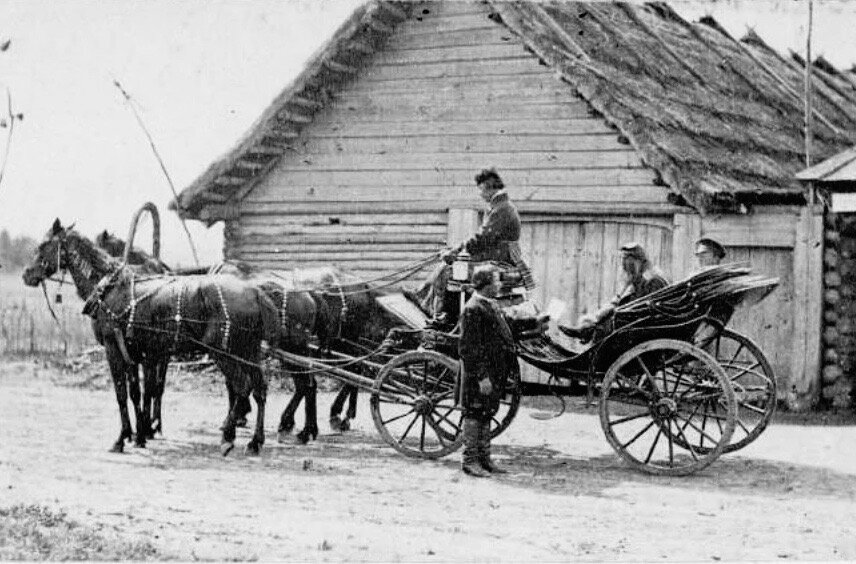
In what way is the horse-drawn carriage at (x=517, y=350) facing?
to the viewer's left

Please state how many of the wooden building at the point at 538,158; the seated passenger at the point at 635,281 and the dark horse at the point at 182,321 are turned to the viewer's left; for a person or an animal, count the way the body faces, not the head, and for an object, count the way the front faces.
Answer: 2

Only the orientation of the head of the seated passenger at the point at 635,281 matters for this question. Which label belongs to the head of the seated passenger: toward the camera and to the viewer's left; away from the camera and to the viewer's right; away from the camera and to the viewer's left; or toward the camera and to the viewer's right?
toward the camera and to the viewer's left

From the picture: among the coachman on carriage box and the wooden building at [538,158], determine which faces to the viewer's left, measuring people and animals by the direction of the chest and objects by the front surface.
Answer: the coachman on carriage box

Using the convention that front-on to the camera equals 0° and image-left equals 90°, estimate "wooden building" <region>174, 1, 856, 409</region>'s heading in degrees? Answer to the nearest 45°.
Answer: approximately 0°

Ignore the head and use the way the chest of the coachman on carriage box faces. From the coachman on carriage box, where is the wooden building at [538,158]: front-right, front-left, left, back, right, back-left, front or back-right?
right

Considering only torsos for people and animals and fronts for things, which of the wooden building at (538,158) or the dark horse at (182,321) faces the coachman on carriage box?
the wooden building

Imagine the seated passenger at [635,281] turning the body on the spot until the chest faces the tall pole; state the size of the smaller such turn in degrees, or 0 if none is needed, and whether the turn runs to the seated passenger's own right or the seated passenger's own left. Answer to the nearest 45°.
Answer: approximately 135° to the seated passenger's own right

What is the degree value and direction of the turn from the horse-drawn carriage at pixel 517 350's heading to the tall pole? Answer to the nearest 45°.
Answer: approximately 135° to its right

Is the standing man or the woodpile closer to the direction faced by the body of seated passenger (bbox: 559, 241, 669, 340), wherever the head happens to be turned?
the standing man

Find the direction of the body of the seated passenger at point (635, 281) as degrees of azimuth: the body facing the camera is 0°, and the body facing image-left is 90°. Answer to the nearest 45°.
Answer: approximately 90°

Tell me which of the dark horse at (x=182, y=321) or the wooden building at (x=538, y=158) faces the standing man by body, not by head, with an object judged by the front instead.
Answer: the wooden building

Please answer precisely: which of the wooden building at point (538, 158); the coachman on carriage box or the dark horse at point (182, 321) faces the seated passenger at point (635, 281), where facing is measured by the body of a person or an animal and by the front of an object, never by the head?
the wooden building

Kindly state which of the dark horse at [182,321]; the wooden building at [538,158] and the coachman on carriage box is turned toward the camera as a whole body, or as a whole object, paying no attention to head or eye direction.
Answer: the wooden building

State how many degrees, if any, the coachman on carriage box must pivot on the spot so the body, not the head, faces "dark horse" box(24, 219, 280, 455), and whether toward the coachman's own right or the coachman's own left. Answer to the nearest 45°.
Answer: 0° — they already face it

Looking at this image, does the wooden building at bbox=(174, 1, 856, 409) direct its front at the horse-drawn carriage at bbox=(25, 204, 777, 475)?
yes
